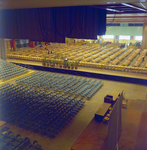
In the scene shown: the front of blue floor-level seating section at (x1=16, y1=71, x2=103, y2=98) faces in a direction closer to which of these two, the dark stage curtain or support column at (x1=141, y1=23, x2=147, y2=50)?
the dark stage curtain

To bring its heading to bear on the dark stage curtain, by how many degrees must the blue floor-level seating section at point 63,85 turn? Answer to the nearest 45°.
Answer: approximately 45° to its right
